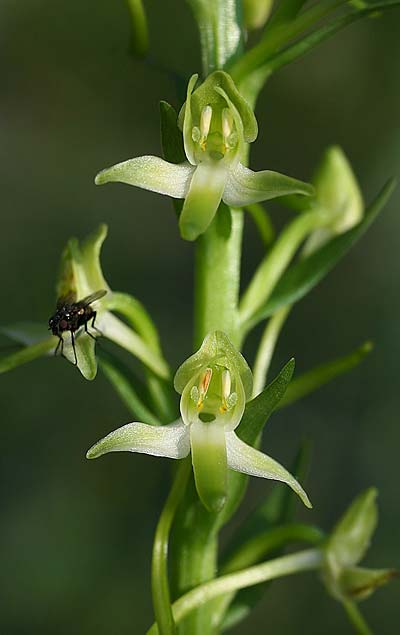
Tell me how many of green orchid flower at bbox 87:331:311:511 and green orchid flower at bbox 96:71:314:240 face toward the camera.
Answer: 2

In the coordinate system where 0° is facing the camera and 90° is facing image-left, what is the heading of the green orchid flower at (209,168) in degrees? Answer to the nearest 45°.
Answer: approximately 0°

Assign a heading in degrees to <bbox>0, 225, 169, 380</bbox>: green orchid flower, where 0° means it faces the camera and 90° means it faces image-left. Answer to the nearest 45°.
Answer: approximately 45°

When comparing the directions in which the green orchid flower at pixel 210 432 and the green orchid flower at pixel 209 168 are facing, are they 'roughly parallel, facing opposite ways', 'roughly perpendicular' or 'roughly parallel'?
roughly parallel

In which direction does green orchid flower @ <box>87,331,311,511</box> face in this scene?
toward the camera
